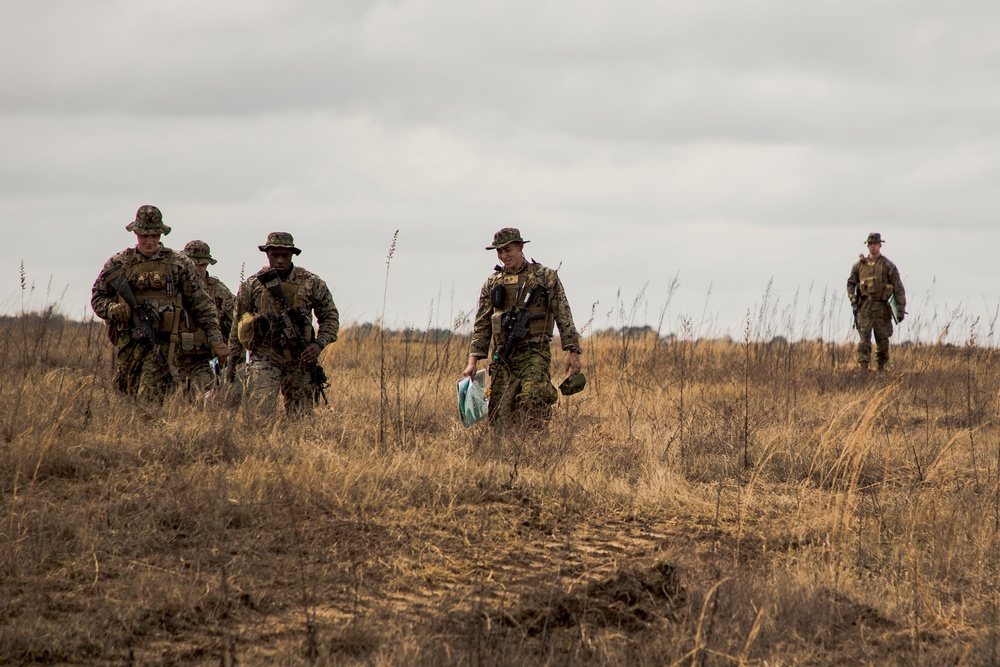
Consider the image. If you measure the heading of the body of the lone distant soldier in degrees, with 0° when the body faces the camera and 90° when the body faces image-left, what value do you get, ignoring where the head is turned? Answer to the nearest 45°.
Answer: approximately 0°

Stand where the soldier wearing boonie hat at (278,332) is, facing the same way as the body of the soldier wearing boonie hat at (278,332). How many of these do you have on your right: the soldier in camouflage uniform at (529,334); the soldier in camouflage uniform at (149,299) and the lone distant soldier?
1

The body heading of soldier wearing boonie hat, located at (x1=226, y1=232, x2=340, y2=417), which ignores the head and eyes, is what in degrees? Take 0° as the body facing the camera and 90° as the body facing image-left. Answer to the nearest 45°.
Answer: approximately 0°

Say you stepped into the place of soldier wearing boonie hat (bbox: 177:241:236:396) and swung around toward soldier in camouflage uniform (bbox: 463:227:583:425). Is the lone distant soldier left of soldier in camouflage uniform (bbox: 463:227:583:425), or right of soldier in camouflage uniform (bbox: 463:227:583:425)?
left

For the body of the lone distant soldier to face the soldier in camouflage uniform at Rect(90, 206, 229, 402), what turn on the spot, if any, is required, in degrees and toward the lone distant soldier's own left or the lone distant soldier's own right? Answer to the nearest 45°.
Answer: approximately 45° to the lone distant soldier's own right

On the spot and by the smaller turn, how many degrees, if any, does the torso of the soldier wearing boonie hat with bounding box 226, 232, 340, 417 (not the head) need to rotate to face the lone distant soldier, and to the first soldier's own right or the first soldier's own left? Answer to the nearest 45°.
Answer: approximately 135° to the first soldier's own left

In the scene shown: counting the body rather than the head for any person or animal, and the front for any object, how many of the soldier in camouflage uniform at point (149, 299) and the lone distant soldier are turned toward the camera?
2

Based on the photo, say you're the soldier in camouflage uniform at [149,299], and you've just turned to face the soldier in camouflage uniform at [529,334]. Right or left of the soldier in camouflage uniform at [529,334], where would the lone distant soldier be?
left
